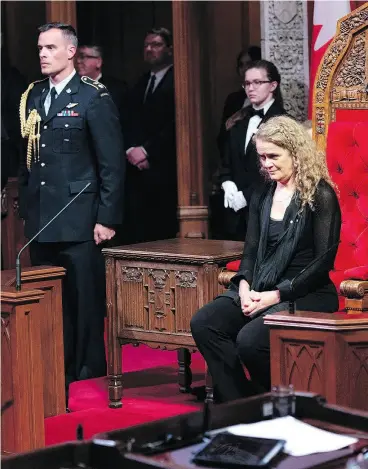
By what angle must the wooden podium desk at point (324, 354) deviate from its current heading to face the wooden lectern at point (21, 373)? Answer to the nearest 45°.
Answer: approximately 45° to its right

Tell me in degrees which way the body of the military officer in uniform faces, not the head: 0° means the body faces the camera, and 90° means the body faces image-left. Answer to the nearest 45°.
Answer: approximately 45°

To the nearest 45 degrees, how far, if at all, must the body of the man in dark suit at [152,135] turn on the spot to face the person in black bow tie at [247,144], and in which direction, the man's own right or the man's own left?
approximately 90° to the man's own left

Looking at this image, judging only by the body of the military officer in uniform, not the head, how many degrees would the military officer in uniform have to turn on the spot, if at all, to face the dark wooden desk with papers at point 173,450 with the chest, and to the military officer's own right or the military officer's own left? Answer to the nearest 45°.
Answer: approximately 45° to the military officer's own left
